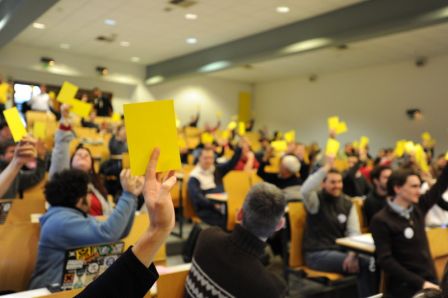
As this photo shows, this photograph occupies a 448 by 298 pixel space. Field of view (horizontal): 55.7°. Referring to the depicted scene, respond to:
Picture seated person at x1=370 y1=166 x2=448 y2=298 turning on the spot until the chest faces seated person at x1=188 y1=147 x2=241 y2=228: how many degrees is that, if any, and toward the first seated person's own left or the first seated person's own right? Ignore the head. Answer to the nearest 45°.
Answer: approximately 180°

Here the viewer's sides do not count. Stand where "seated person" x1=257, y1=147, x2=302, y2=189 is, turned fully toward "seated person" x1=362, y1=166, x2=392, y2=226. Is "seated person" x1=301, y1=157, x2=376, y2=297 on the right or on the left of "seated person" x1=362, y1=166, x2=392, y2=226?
right

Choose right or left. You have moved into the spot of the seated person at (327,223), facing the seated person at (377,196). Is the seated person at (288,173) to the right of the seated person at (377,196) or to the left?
left

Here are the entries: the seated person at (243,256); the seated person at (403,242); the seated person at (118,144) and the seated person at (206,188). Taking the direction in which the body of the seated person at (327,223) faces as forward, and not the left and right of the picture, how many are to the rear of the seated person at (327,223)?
2

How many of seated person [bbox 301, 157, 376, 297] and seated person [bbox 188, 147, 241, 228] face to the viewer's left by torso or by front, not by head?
0

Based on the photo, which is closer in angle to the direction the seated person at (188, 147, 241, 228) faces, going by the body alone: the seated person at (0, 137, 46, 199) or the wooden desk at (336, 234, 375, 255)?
the wooden desk

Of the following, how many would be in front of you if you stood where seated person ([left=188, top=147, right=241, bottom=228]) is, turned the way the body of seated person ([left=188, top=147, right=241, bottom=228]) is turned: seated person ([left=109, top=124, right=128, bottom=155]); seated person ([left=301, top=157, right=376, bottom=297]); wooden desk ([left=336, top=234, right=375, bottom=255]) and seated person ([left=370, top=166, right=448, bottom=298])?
3

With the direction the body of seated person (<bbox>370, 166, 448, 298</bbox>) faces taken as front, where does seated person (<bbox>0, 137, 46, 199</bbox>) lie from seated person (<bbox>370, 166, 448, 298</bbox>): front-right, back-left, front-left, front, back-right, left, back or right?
back-right

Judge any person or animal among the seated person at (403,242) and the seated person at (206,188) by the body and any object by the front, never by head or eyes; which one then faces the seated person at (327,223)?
the seated person at (206,188)

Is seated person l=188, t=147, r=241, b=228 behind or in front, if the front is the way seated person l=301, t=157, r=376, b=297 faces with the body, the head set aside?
behind

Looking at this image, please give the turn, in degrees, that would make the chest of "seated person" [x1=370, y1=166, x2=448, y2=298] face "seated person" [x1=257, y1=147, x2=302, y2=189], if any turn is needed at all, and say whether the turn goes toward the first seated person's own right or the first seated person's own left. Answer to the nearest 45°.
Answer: approximately 180°
